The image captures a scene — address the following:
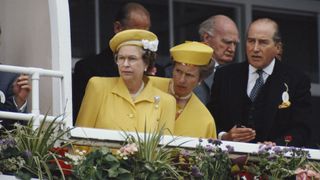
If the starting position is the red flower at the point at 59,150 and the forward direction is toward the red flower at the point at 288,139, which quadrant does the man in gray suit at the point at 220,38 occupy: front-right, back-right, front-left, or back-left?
front-left

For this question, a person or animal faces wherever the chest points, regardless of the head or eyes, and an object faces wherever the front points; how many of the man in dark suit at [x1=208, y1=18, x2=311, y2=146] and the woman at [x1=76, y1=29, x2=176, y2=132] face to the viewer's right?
0

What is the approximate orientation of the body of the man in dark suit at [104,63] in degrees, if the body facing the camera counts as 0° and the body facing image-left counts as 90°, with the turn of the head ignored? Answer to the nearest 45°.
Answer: approximately 315°

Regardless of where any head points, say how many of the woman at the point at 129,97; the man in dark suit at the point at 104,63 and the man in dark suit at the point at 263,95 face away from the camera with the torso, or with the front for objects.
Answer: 0

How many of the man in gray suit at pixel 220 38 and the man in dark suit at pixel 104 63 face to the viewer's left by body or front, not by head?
0

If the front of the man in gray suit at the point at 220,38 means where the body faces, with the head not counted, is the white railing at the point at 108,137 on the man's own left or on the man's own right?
on the man's own right

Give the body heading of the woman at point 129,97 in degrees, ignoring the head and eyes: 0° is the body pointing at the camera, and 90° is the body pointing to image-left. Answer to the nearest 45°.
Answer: approximately 0°

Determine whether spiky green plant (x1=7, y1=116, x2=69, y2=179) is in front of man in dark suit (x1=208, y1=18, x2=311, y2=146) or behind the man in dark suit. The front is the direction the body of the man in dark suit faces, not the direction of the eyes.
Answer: in front

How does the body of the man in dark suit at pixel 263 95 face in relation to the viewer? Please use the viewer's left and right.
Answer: facing the viewer and to the left of the viewer

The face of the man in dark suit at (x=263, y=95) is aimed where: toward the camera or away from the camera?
toward the camera
